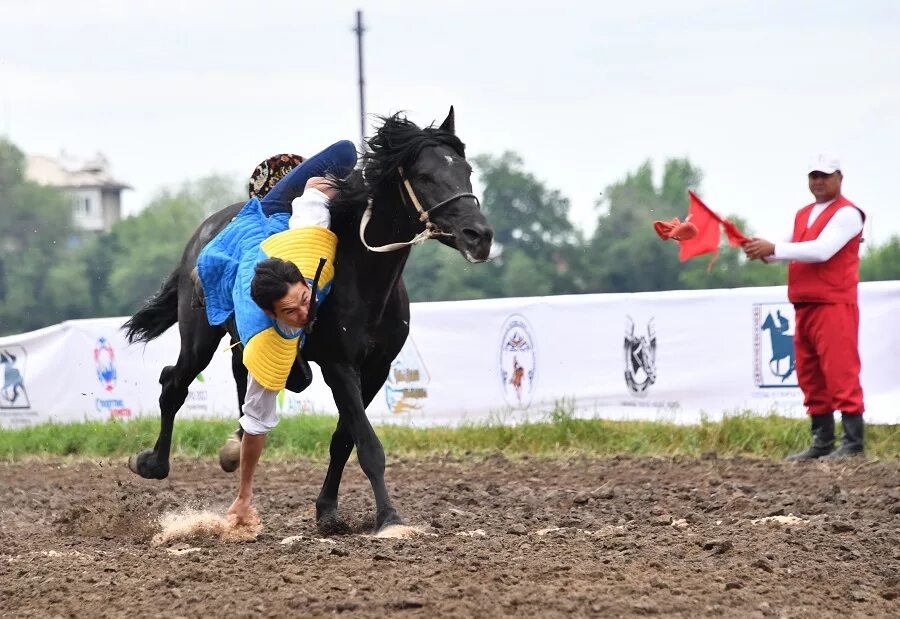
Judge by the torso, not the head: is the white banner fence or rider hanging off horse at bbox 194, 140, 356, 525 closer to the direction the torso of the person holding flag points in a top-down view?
the rider hanging off horse

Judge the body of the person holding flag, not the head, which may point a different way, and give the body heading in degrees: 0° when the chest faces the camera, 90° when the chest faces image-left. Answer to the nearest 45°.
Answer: approximately 45°

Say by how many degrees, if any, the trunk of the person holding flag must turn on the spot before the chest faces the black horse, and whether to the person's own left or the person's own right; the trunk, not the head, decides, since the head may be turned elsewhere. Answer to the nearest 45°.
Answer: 0° — they already face it

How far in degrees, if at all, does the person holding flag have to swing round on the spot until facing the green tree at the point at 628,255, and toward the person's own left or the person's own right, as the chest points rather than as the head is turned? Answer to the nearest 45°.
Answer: approximately 135° to the person's own right

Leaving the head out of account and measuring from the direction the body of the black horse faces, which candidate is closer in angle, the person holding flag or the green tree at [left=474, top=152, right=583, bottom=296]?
the person holding flag

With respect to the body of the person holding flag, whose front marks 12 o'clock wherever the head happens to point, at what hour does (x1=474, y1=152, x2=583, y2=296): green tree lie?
The green tree is roughly at 4 o'clock from the person holding flag.
